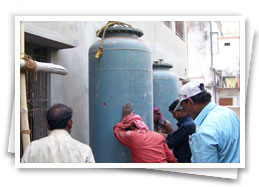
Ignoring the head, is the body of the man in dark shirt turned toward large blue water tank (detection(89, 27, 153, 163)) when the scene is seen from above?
yes

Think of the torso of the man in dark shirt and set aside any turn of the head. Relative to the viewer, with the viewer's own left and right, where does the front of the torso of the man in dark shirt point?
facing to the left of the viewer

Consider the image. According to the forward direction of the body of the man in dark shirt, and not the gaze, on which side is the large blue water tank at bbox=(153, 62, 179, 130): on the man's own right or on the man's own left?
on the man's own right
